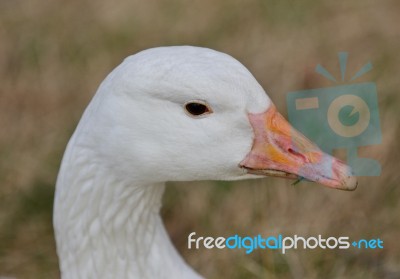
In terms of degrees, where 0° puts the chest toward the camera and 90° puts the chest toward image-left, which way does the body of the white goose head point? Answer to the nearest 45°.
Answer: approximately 270°
